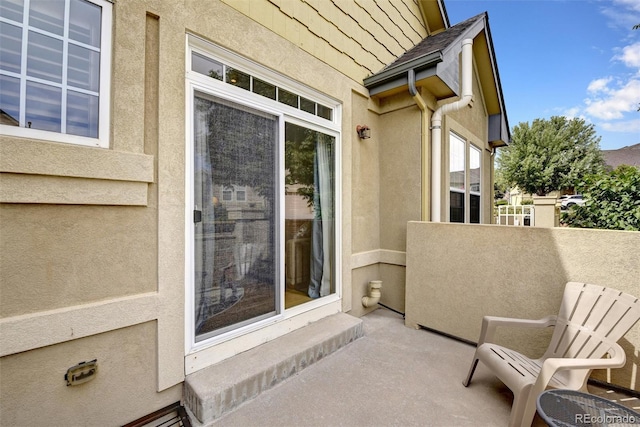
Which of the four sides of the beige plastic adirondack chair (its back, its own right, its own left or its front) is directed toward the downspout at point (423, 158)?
right

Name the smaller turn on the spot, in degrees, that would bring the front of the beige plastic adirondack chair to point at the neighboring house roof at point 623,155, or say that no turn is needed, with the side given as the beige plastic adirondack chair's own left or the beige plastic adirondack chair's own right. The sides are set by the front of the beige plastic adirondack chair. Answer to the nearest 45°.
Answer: approximately 135° to the beige plastic adirondack chair's own right

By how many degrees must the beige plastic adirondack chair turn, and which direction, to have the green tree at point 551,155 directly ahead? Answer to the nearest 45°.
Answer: approximately 135° to its right

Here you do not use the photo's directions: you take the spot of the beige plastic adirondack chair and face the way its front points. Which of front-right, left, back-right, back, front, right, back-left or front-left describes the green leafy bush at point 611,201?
back-right

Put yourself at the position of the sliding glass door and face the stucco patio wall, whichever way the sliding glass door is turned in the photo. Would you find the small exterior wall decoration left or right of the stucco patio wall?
left

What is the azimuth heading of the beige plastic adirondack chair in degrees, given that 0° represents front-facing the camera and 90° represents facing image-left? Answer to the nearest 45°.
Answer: approximately 45°

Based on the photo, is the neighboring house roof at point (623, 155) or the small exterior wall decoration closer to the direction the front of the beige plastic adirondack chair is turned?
the small exterior wall decoration

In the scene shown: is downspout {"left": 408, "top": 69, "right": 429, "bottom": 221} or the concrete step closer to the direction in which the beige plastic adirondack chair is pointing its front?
the concrete step

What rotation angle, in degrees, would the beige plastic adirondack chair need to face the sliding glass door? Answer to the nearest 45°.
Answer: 0° — it already faces it

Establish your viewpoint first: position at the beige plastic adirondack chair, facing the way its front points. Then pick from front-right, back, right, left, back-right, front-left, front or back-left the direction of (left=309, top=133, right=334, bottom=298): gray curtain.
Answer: front-right

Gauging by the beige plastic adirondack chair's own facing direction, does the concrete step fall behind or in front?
in front

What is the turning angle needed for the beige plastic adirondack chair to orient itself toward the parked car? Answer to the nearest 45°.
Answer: approximately 135° to its right
